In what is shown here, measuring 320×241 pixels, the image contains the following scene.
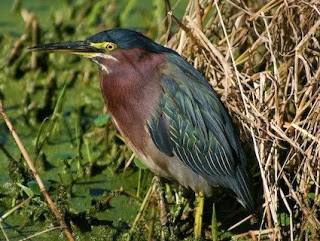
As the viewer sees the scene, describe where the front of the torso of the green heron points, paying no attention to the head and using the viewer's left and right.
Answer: facing to the left of the viewer

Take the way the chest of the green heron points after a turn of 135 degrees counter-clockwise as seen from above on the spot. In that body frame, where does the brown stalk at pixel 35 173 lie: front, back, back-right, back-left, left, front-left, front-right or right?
right

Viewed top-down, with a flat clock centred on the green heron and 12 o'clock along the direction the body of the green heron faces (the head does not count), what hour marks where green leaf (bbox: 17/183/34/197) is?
The green leaf is roughly at 12 o'clock from the green heron.
